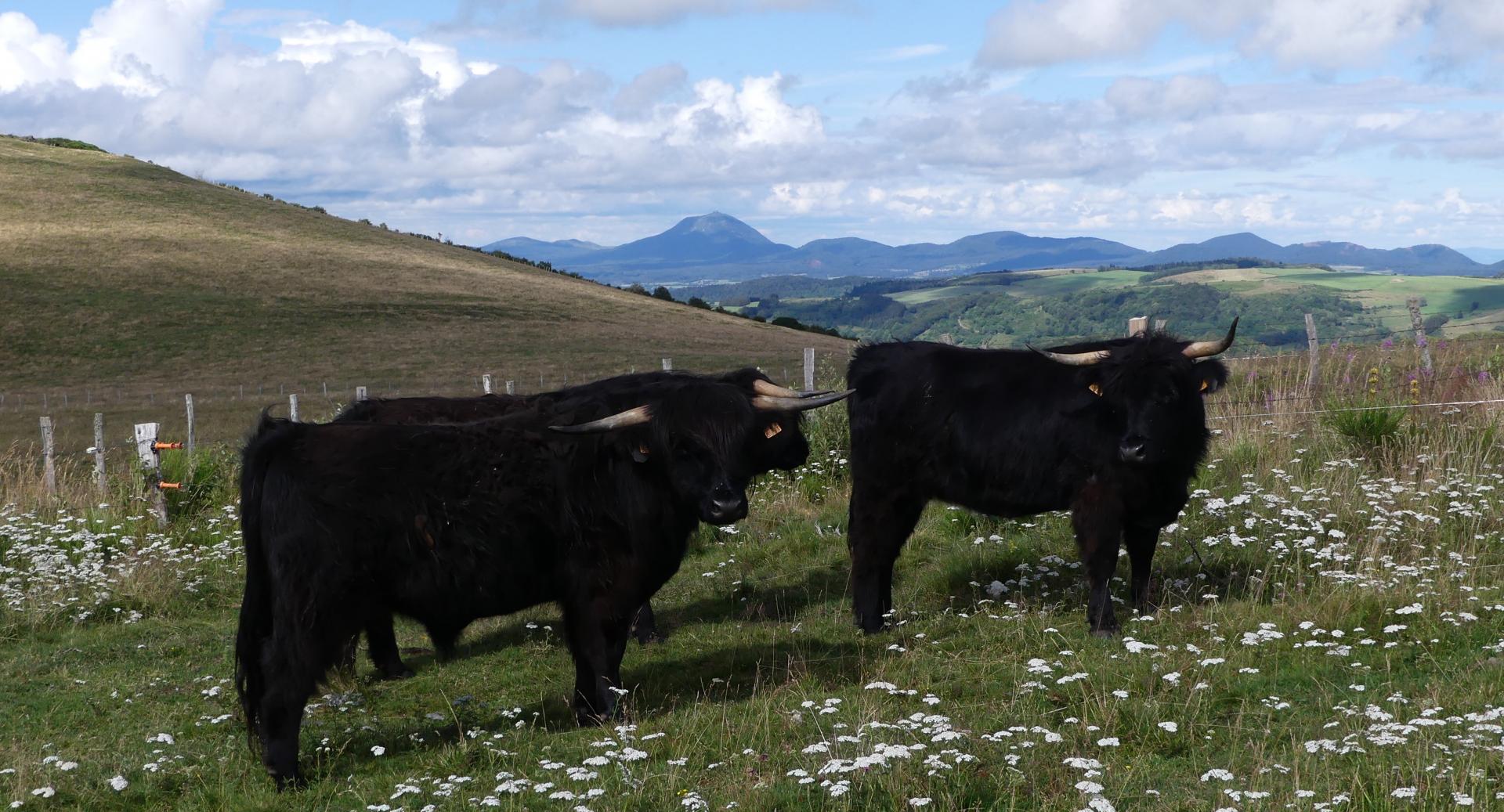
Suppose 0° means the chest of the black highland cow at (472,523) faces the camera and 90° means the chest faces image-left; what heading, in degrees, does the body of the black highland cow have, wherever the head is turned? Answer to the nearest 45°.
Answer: approximately 270°

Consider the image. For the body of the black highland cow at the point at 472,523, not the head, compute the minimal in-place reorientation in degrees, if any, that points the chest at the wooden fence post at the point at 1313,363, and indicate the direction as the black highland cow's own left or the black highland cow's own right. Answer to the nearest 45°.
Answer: approximately 45° to the black highland cow's own left

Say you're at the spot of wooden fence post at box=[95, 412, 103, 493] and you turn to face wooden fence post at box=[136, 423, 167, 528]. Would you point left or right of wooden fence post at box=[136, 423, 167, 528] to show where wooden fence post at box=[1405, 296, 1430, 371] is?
left

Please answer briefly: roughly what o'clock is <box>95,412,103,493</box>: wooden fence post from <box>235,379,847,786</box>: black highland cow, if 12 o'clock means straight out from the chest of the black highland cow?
The wooden fence post is roughly at 8 o'clock from the black highland cow.

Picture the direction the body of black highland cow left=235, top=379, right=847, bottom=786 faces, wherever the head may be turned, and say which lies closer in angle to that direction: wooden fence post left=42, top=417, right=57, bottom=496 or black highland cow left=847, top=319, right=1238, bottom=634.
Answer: the black highland cow

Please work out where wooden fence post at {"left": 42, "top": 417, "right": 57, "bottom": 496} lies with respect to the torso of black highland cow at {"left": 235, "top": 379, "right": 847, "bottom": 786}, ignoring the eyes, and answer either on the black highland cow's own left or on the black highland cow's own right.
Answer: on the black highland cow's own left

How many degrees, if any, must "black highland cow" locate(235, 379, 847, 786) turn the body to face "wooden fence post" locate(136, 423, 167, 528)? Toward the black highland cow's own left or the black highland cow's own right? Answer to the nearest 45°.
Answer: approximately 135° to the black highland cow's own left

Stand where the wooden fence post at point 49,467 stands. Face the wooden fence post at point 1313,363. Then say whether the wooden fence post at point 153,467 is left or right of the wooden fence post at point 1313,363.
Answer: right

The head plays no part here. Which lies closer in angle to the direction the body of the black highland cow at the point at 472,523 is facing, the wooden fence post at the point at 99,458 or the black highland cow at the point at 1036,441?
the black highland cow
